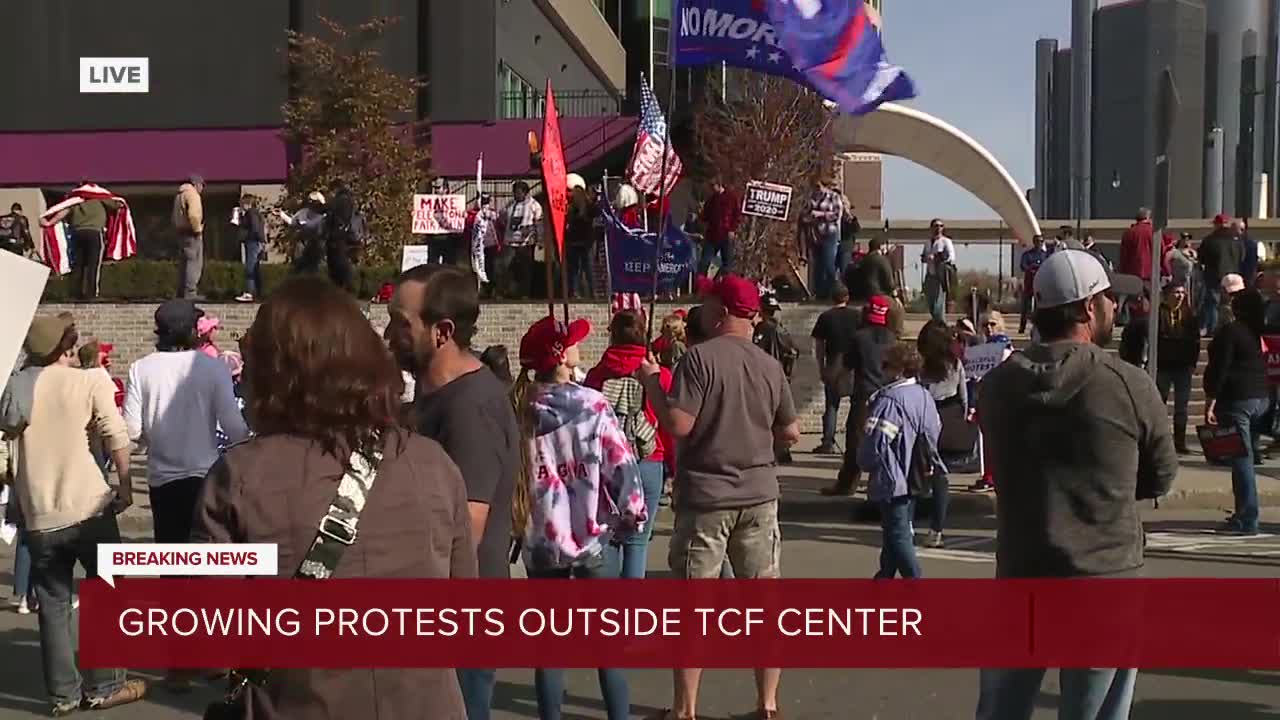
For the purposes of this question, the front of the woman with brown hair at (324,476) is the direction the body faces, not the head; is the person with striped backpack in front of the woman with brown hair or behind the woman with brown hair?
in front

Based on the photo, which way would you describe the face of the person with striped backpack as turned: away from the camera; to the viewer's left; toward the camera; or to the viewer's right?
away from the camera

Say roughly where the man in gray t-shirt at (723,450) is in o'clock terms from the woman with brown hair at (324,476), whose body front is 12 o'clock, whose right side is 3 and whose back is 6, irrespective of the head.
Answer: The man in gray t-shirt is roughly at 1 o'clock from the woman with brown hair.

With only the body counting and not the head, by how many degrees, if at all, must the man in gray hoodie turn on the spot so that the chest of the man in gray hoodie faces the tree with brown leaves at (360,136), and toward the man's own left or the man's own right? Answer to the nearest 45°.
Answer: approximately 90° to the man's own left

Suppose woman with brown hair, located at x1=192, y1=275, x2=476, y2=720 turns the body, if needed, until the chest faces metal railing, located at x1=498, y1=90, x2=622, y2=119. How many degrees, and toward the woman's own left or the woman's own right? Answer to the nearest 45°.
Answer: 0° — they already face it

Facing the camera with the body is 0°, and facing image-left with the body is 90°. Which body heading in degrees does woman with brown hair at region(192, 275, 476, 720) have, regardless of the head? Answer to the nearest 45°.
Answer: approximately 180°

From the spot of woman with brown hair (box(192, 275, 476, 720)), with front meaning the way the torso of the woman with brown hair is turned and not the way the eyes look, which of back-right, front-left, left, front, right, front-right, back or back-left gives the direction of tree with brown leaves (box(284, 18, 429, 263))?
front

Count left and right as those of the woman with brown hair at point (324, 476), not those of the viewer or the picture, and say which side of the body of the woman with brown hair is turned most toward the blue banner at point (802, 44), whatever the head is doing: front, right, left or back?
front

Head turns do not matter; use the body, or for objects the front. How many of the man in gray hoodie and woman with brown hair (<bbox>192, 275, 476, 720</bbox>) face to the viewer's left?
0

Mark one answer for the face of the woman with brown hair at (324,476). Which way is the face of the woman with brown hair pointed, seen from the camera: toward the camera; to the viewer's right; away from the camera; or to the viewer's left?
away from the camera

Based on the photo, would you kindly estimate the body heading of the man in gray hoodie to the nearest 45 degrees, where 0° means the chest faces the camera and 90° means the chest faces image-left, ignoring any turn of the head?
approximately 225°

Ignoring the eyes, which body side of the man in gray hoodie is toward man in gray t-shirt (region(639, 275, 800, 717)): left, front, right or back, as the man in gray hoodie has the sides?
left

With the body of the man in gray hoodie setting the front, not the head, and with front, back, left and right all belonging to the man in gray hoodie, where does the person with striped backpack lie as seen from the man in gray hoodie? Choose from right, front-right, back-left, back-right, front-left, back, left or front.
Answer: left

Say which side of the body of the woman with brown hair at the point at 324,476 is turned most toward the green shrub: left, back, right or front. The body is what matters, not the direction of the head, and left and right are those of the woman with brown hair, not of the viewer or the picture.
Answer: front

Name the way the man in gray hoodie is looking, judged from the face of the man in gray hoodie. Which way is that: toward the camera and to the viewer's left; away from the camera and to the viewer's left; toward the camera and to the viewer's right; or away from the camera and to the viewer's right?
away from the camera and to the viewer's right
